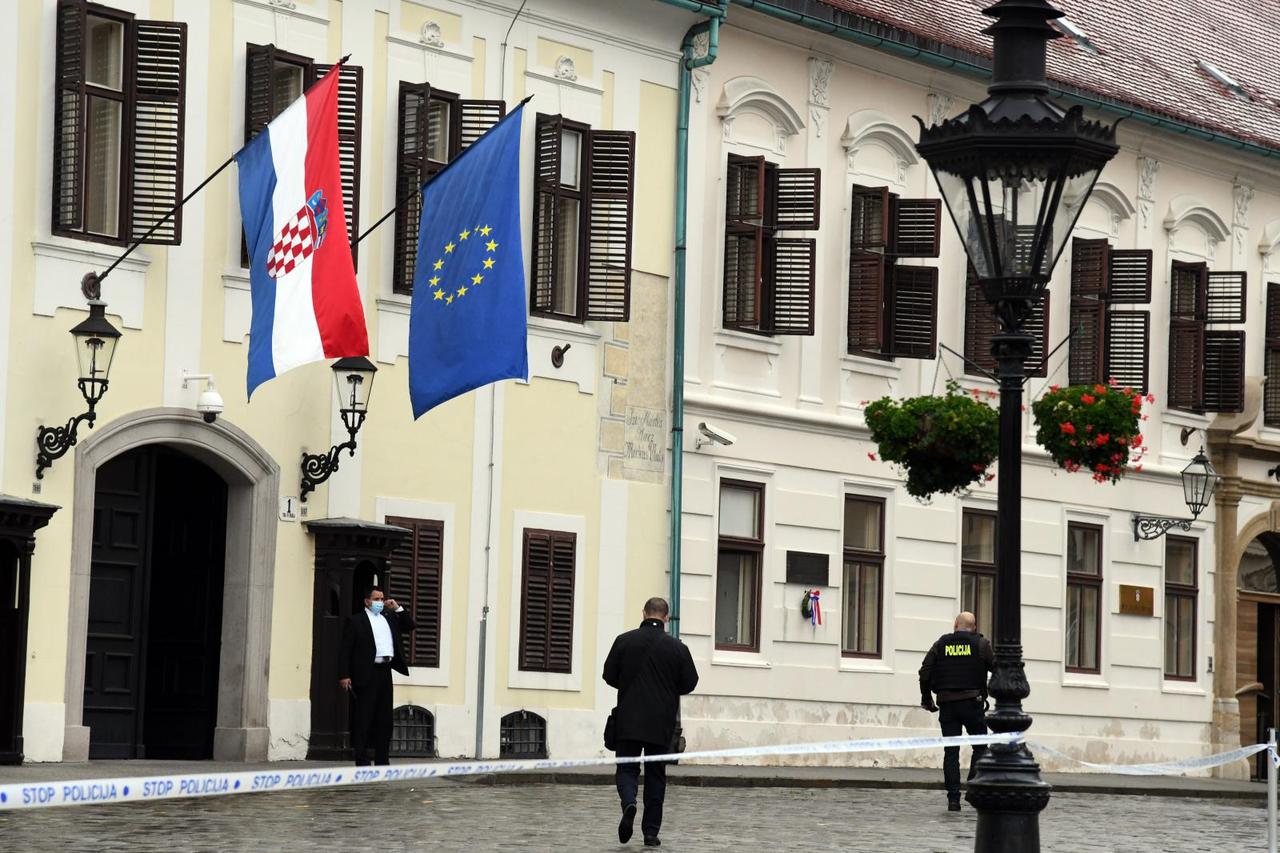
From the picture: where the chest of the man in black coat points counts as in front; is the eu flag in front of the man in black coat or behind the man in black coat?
in front

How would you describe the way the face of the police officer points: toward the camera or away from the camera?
away from the camera

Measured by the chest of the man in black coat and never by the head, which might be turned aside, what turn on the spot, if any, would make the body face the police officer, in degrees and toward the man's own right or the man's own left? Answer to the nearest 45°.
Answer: approximately 45° to the man's own right

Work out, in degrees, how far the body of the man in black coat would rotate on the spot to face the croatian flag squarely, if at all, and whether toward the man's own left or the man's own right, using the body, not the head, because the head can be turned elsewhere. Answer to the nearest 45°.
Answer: approximately 45° to the man's own left

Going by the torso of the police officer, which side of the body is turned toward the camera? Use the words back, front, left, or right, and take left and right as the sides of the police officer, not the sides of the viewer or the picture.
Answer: back

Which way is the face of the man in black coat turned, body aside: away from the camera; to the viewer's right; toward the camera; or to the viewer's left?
away from the camera

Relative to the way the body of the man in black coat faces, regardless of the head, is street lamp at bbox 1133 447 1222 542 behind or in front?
in front

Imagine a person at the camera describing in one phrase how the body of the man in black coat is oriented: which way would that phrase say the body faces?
away from the camera

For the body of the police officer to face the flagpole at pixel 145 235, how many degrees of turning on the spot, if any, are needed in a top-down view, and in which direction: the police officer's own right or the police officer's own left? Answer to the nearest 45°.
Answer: approximately 90° to the police officer's own left

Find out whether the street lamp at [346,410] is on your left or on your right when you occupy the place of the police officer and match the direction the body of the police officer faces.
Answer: on your left

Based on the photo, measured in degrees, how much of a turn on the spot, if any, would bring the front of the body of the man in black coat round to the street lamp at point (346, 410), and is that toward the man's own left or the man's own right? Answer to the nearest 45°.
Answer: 0° — they already face it

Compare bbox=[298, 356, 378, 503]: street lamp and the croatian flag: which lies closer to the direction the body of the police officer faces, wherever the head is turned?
the street lamp

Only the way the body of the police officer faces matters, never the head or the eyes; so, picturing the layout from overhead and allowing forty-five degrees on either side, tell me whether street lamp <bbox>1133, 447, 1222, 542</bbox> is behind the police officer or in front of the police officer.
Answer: in front
